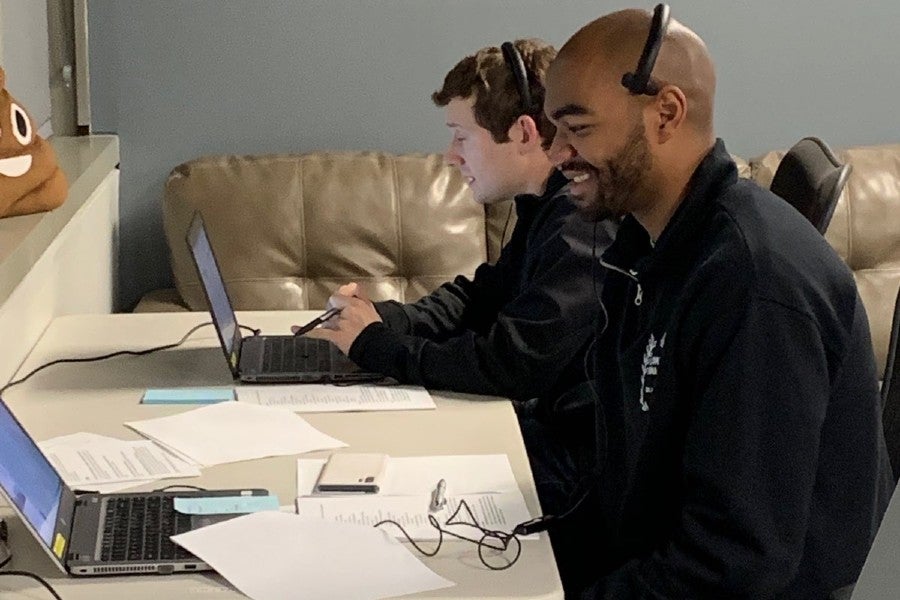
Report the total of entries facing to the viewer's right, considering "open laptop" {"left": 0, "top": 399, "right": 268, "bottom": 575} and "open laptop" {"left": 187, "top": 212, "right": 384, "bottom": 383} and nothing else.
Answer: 2

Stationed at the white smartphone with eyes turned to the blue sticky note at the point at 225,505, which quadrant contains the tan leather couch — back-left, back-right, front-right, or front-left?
back-right

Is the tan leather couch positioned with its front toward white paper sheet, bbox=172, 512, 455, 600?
yes

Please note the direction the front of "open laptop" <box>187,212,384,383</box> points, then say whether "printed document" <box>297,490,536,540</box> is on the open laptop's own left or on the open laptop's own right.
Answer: on the open laptop's own right

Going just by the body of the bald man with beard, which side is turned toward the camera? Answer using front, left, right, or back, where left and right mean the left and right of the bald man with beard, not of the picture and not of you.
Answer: left

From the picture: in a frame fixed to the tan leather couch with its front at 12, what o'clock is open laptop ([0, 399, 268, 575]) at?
The open laptop is roughly at 12 o'clock from the tan leather couch.

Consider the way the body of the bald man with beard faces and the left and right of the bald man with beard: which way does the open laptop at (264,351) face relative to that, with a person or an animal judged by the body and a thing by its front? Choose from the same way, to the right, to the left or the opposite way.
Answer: the opposite way

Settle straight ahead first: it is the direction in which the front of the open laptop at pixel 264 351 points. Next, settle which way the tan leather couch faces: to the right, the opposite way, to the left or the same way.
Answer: to the right

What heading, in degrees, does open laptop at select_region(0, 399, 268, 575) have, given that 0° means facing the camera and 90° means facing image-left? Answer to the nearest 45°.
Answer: approximately 270°
